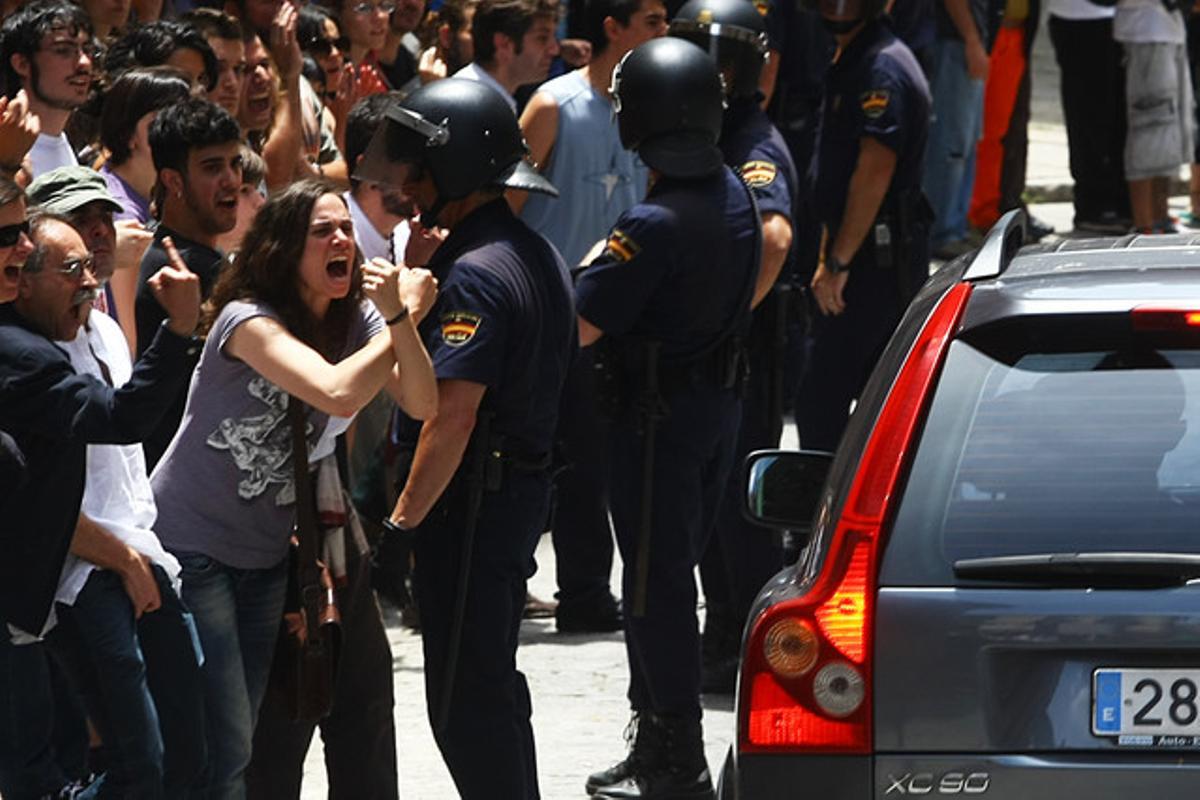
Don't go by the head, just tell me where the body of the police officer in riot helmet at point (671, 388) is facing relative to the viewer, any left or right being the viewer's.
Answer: facing away from the viewer and to the left of the viewer

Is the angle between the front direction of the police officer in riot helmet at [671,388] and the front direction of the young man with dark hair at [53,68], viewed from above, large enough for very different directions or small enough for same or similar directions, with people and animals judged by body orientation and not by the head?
very different directions

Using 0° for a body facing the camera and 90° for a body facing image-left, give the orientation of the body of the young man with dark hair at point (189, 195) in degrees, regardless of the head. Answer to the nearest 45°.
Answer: approximately 315°

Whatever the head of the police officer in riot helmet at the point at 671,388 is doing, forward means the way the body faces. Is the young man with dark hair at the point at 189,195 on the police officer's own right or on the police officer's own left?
on the police officer's own left

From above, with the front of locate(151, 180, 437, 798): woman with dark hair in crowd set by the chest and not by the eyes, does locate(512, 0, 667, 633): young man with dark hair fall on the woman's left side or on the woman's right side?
on the woman's left side

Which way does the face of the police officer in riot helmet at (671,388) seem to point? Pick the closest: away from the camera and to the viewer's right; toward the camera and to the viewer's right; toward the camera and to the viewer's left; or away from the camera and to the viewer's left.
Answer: away from the camera and to the viewer's left

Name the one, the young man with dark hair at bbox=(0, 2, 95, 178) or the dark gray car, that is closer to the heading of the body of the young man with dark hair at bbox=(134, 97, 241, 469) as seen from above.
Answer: the dark gray car

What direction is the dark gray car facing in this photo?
away from the camera

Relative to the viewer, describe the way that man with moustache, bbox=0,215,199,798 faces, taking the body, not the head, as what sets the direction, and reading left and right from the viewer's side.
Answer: facing to the right of the viewer

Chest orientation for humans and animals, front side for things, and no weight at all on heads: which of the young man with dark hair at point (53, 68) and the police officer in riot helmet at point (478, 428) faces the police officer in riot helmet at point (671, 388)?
the young man with dark hair

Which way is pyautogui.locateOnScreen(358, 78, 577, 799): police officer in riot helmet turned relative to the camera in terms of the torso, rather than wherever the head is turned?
to the viewer's left

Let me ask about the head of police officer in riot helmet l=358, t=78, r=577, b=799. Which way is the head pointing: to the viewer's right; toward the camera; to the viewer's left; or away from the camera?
to the viewer's left
